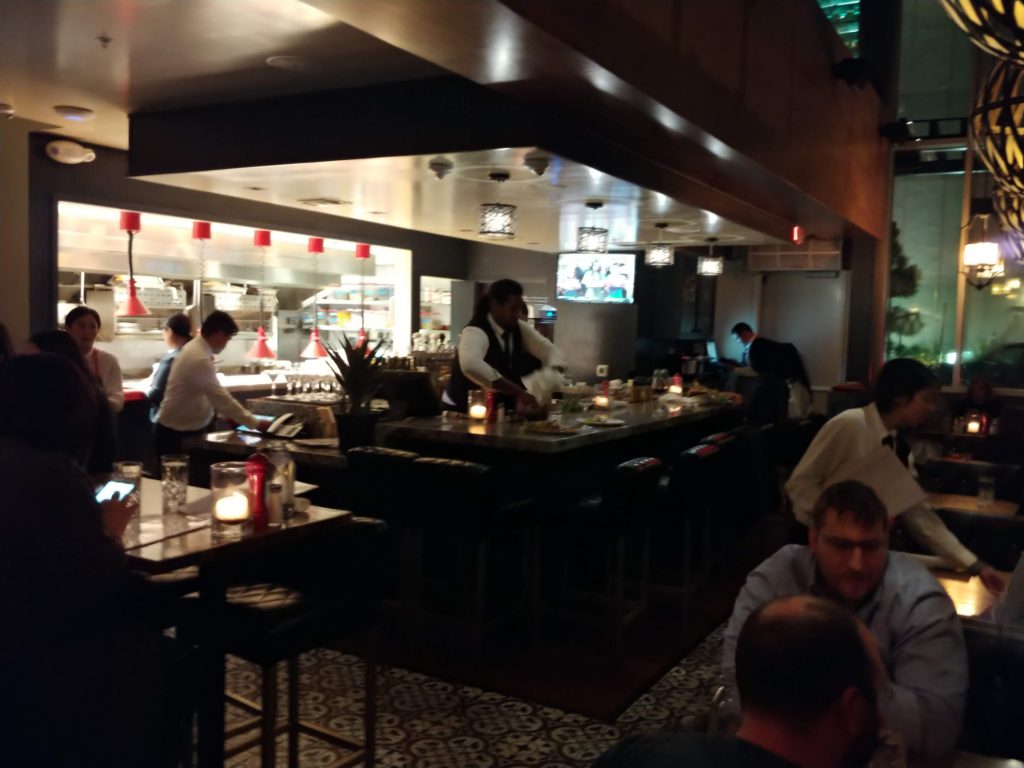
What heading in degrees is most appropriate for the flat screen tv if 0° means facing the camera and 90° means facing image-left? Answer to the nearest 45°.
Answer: approximately 0°

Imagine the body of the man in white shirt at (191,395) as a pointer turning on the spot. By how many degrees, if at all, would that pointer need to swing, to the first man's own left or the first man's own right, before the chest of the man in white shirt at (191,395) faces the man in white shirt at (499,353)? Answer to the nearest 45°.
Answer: approximately 45° to the first man's own right

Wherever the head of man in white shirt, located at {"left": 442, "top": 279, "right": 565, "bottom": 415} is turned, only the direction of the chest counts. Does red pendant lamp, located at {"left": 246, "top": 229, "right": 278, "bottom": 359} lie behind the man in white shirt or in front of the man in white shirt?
behind

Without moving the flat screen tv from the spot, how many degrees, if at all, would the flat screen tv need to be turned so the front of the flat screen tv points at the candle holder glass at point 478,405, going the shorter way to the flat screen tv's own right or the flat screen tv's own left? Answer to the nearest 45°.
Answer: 0° — it already faces it

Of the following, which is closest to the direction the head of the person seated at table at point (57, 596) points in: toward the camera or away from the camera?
away from the camera

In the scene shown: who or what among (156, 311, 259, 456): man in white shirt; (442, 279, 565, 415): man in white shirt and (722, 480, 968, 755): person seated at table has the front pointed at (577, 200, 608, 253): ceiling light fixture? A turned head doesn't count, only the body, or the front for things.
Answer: (156, 311, 259, 456): man in white shirt

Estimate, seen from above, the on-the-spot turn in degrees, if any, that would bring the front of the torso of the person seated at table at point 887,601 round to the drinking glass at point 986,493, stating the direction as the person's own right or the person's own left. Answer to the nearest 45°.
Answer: approximately 180°

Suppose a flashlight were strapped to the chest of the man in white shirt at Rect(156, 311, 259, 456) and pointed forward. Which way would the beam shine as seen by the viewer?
to the viewer's right

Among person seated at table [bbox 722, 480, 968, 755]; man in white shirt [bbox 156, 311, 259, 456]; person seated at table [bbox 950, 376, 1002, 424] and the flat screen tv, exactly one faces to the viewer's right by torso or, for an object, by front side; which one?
the man in white shirt
